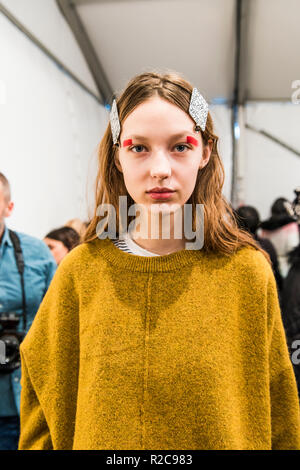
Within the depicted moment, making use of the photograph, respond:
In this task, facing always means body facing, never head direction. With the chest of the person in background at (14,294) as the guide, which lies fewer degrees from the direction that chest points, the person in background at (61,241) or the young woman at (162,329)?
the young woman

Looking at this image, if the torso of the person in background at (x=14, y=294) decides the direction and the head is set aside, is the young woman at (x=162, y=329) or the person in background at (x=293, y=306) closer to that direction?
the young woman

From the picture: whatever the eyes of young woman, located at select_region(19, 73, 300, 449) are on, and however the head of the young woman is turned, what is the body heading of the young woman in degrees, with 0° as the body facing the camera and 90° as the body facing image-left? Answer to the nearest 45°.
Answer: approximately 0°

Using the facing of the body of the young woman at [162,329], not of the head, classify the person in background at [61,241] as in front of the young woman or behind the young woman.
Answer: behind

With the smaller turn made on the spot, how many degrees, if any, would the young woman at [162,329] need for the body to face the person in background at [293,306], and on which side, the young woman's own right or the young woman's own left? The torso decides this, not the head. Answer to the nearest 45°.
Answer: approximately 135° to the young woman's own left
